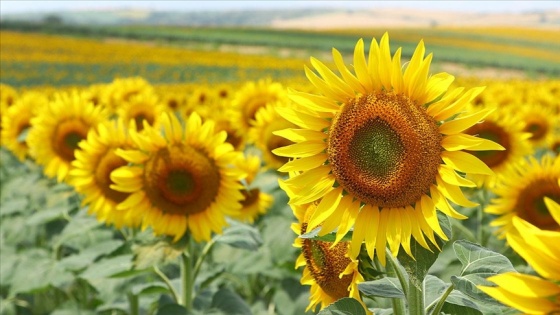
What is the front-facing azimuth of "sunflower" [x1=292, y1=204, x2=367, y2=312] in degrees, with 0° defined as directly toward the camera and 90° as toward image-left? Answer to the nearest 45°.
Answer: approximately 45°

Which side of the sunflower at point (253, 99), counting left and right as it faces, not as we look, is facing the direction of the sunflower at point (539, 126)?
left

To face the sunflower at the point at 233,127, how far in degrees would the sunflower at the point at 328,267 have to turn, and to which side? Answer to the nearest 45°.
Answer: approximately 135° to its right

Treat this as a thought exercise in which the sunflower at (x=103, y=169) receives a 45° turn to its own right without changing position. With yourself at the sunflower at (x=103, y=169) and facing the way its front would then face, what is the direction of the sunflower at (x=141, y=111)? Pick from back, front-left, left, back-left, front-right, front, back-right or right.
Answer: back-right

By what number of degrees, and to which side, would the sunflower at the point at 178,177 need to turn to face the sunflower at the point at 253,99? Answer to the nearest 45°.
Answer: approximately 180°

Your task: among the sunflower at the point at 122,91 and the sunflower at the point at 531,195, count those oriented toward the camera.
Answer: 2
